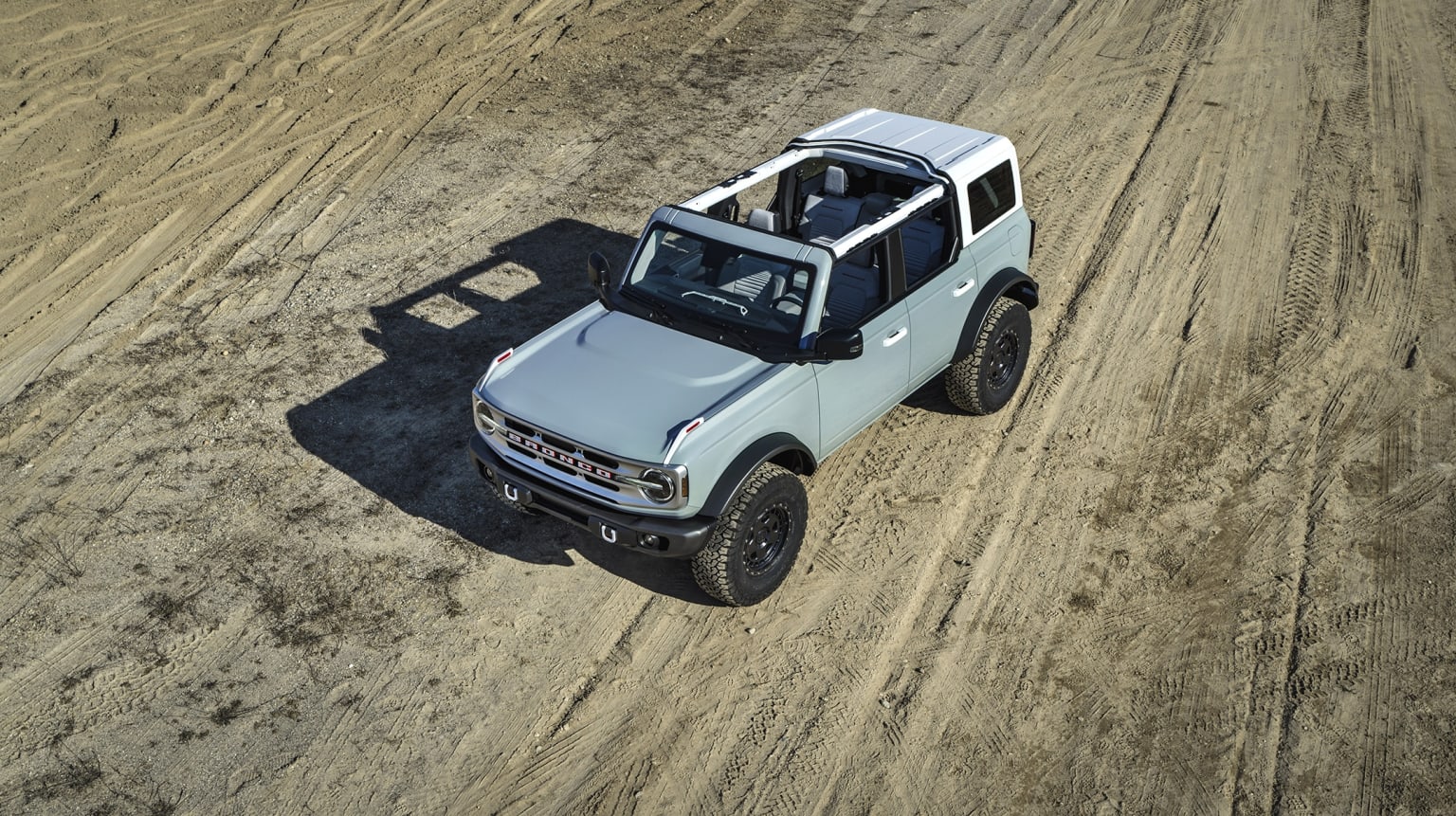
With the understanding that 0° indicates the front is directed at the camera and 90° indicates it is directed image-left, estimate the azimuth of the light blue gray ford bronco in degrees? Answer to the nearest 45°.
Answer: approximately 45°
